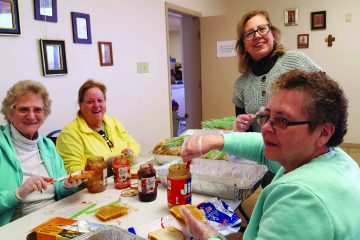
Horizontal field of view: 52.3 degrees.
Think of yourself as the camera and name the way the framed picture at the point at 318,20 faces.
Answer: facing the viewer

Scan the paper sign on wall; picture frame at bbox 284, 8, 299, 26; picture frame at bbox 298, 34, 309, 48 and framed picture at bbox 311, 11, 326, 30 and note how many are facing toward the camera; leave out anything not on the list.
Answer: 4

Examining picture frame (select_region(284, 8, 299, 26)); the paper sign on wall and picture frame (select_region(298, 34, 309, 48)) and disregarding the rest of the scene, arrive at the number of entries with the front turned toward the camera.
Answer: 3

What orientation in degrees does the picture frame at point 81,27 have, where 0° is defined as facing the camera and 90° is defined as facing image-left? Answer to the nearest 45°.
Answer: approximately 315°

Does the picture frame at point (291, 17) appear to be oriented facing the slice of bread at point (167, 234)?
yes

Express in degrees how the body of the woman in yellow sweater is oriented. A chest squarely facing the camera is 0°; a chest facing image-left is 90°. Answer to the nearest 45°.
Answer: approximately 315°

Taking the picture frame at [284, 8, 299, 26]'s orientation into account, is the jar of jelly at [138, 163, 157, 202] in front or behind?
in front

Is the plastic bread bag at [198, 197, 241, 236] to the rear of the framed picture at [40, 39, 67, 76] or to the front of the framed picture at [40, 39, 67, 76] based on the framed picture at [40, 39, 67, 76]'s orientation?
to the front

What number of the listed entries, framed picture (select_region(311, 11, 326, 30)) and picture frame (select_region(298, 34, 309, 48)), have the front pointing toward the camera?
2

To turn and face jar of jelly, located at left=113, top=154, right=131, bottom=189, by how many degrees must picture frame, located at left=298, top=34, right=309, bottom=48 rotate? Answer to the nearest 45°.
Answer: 0° — it already faces it

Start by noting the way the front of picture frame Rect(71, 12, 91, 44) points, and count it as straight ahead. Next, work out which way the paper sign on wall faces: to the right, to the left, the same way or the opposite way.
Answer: to the right

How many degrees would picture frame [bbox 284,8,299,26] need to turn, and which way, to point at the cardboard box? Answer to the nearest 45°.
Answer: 0° — it already faces it

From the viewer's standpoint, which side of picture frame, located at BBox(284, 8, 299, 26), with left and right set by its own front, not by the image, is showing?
front

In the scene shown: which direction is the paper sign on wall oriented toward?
toward the camera

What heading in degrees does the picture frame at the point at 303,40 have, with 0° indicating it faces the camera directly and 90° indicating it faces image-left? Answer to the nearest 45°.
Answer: approximately 0°

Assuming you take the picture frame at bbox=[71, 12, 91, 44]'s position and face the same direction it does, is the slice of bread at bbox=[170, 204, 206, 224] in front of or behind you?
in front

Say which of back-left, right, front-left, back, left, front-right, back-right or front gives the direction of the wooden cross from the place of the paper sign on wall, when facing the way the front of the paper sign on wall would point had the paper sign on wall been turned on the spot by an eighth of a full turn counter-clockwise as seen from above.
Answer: front-left
